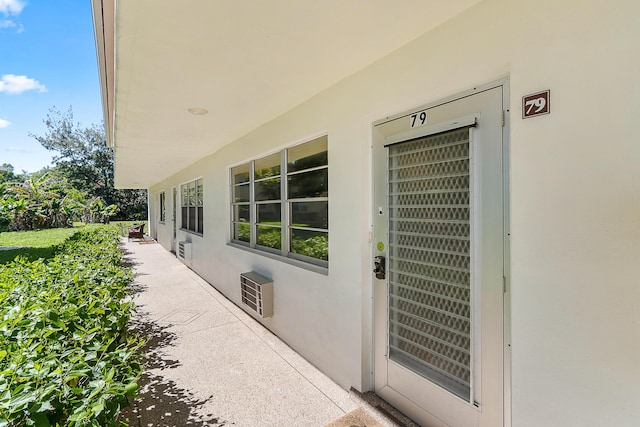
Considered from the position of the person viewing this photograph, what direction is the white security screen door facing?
facing the viewer and to the left of the viewer

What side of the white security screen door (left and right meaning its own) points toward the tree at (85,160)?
right

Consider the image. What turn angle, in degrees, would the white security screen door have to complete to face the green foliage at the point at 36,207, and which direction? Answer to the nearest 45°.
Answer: approximately 45° to its right
